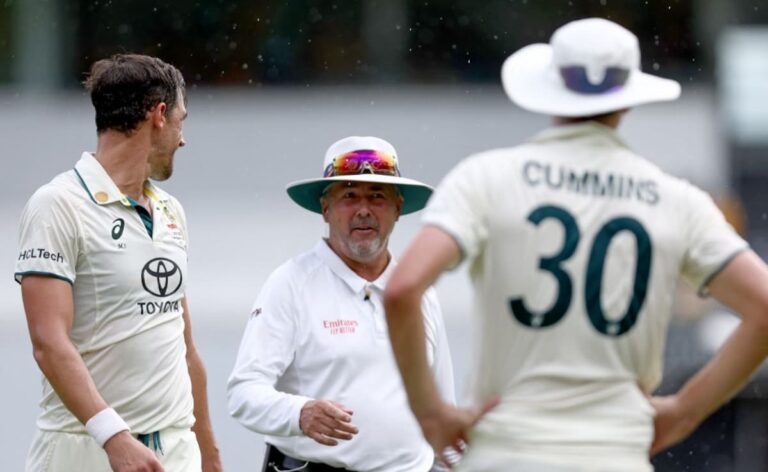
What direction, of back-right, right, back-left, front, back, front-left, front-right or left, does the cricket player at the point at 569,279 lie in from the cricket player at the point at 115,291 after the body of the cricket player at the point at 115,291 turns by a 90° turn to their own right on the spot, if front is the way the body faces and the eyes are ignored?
left

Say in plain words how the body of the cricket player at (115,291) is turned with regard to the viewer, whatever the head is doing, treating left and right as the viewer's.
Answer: facing the viewer and to the right of the viewer

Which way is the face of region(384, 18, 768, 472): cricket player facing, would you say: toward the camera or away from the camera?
away from the camera

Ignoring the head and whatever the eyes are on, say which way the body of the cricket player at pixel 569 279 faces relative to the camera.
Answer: away from the camera
